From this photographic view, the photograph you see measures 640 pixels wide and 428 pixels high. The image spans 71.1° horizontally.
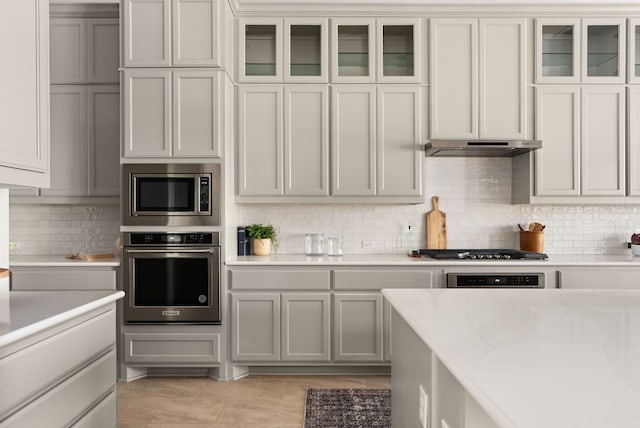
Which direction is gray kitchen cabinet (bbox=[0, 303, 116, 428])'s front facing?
to the viewer's right

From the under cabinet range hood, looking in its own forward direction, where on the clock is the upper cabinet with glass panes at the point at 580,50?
The upper cabinet with glass panes is roughly at 8 o'clock from the under cabinet range hood.

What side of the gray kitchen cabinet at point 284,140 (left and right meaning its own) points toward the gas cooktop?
left

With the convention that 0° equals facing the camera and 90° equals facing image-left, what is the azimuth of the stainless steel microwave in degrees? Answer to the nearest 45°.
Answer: approximately 0°

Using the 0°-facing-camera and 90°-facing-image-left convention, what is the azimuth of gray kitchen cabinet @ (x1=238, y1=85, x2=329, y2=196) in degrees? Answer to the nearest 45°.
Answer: approximately 0°

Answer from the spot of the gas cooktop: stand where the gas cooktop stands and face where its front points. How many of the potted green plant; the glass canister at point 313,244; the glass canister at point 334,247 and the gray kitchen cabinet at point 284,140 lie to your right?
4
